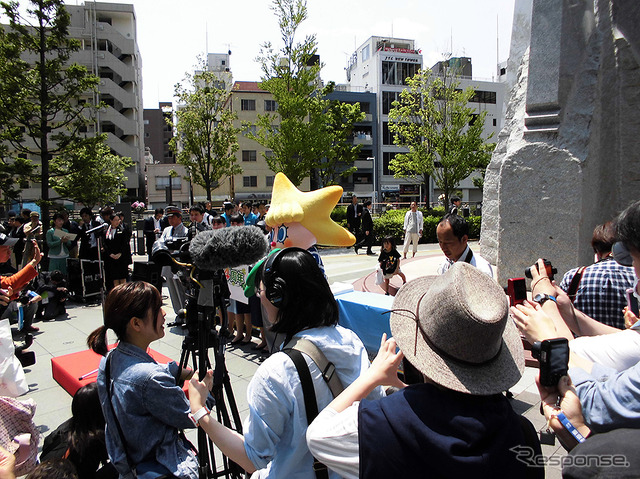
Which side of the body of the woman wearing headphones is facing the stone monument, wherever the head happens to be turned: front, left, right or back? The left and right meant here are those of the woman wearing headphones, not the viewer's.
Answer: right

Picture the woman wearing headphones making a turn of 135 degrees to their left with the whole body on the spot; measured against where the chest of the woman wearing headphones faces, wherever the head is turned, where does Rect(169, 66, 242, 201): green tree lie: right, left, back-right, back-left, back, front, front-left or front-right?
back

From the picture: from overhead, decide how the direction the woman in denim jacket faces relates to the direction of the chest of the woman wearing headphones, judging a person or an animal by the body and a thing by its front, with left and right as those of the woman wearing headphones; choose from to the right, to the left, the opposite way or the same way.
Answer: to the right

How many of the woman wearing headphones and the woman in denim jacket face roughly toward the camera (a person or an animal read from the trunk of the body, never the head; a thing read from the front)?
0

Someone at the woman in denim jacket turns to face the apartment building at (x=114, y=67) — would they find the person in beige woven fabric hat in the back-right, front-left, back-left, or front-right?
back-right

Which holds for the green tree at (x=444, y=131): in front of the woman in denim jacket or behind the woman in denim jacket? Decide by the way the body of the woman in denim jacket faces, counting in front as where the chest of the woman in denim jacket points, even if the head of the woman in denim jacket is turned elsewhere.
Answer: in front

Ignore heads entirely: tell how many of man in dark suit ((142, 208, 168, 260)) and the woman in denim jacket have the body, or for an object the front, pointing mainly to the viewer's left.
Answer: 0

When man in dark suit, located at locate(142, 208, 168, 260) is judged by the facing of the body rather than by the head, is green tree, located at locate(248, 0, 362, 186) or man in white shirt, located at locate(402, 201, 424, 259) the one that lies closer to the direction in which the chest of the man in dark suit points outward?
the man in white shirt

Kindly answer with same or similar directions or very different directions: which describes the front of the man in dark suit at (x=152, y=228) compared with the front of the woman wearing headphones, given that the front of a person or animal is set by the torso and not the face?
very different directions

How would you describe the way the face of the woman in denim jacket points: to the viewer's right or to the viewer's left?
to the viewer's right

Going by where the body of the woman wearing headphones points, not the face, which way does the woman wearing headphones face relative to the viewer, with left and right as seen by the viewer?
facing away from the viewer and to the left of the viewer

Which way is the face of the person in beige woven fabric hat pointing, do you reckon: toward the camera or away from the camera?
away from the camera

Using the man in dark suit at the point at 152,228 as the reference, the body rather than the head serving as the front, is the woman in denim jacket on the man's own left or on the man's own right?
on the man's own right

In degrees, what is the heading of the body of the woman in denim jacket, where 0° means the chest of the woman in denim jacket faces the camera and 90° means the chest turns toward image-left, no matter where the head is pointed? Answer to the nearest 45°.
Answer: approximately 225°

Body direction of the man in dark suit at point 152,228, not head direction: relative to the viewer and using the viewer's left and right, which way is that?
facing the viewer and to the right of the viewer

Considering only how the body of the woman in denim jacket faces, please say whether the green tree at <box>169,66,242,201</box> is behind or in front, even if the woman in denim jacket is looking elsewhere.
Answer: in front

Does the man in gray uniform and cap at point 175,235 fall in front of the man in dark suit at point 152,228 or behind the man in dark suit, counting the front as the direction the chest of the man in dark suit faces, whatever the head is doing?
in front
